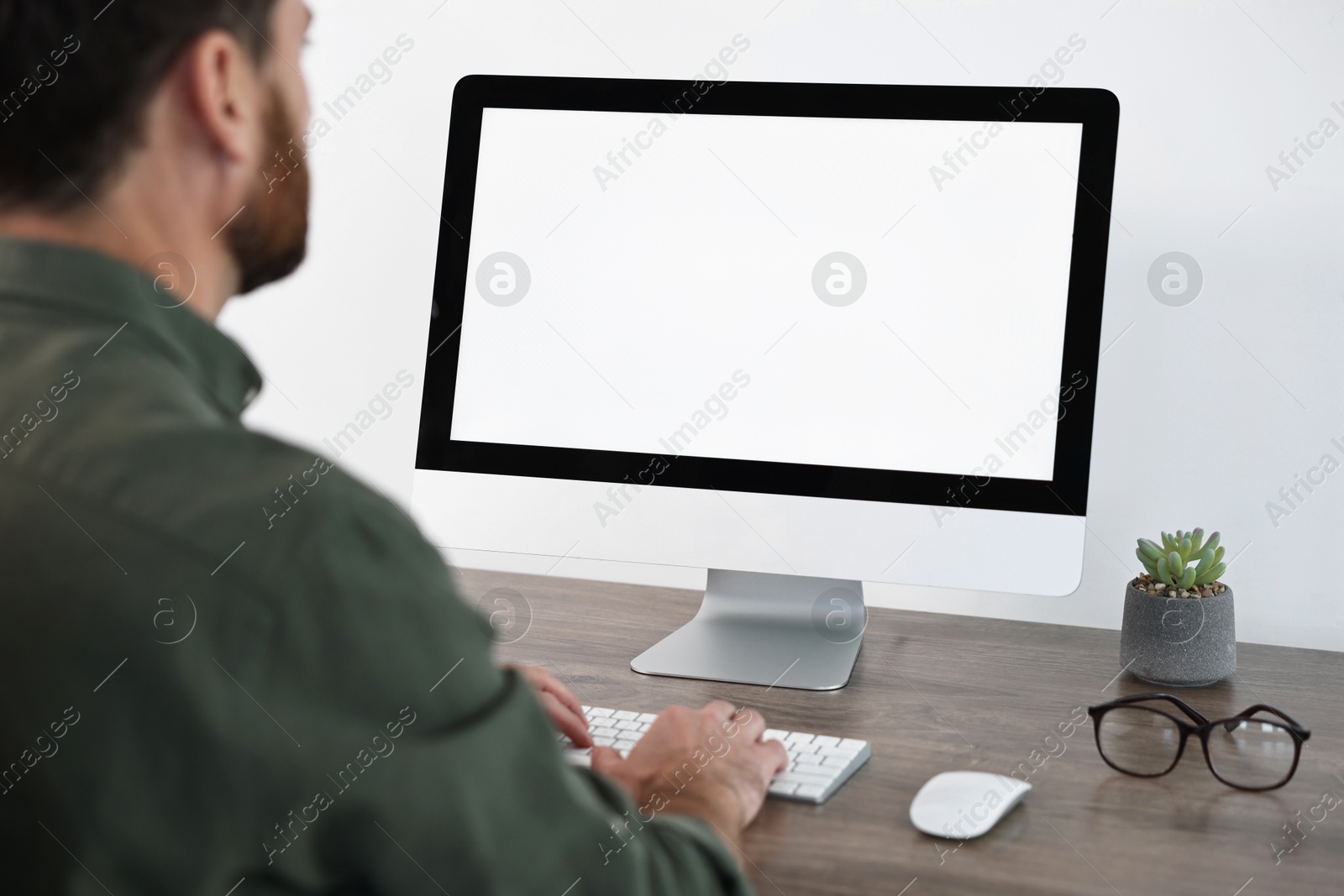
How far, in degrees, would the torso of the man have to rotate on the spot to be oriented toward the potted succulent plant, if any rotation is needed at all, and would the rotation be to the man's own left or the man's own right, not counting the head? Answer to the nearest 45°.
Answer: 0° — they already face it

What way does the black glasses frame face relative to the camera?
toward the camera

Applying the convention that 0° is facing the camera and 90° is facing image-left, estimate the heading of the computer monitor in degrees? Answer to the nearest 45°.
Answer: approximately 45°

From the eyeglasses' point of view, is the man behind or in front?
in front

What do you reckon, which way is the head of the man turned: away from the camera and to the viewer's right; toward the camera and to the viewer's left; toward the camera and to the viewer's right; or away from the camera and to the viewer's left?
away from the camera and to the viewer's right

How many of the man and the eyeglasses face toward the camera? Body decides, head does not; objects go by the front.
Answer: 1

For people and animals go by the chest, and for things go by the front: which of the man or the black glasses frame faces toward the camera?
the black glasses frame

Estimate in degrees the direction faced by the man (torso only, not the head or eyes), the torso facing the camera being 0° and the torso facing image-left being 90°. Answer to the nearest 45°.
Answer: approximately 225°
